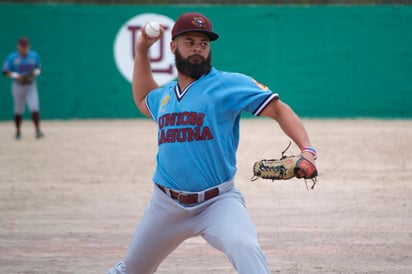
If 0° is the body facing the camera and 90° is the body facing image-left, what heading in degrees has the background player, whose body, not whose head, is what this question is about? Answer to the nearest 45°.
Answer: approximately 0°
